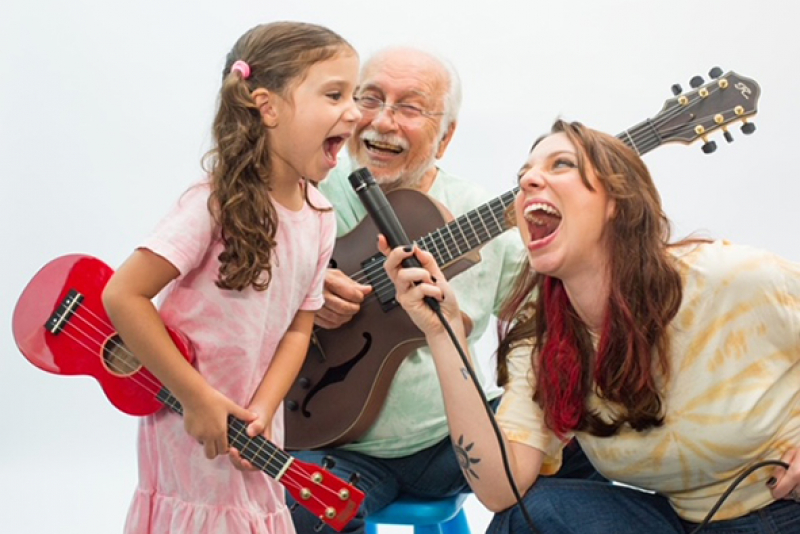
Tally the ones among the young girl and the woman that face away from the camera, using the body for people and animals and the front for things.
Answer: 0

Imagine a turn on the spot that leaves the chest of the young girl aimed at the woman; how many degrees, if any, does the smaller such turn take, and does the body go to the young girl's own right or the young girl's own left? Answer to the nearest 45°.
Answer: approximately 45° to the young girl's own left

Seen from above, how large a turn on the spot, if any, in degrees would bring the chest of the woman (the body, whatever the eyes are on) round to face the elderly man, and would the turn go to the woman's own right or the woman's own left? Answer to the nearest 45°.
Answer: approximately 90° to the woman's own right

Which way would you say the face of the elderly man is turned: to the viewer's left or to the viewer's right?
to the viewer's left

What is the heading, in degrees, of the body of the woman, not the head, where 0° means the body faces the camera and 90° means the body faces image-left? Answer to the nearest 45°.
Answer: approximately 45°
